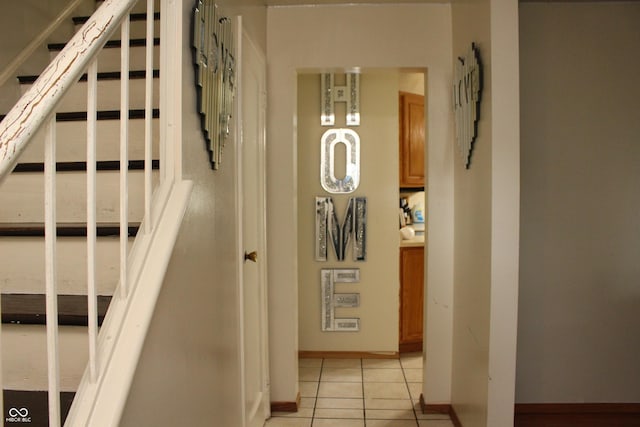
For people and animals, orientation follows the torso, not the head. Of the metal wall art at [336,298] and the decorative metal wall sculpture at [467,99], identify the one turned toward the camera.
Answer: the metal wall art

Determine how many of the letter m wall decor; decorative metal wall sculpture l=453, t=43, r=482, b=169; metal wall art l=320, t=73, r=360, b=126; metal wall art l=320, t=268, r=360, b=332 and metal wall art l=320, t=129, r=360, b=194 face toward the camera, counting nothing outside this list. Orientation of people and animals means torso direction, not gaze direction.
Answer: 4

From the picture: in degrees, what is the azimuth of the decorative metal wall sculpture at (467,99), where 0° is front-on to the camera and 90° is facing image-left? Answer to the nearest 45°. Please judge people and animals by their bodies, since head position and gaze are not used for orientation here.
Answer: approximately 90°

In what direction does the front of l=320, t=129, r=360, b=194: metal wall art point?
toward the camera

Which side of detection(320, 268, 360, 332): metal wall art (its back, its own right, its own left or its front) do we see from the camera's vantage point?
front

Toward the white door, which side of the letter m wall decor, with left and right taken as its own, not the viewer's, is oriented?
front

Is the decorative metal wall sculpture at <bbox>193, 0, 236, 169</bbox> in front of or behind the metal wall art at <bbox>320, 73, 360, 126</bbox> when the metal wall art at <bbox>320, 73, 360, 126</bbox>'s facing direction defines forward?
in front

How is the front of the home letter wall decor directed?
toward the camera

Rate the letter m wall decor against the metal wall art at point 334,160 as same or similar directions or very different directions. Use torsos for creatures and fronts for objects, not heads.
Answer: same or similar directions
